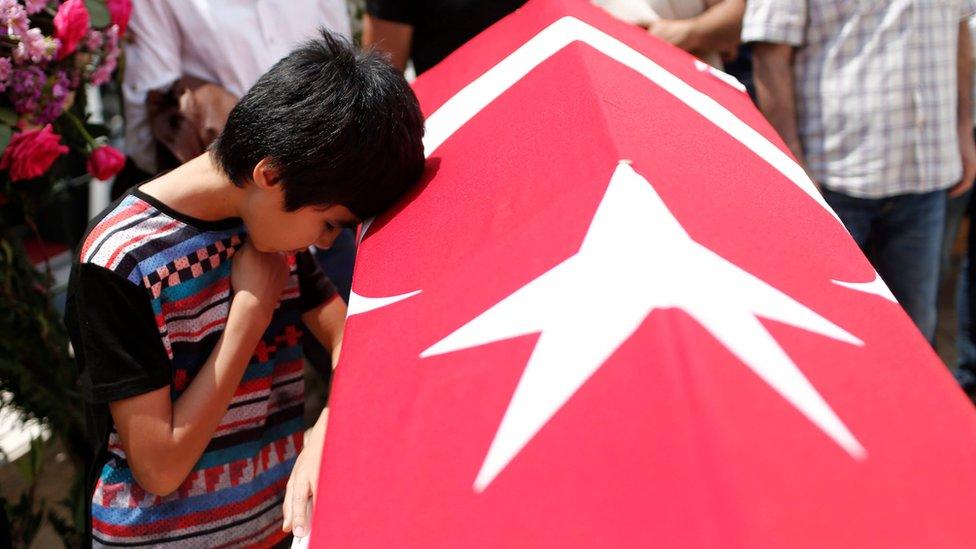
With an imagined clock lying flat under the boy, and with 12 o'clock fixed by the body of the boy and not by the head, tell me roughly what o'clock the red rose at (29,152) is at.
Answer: The red rose is roughly at 7 o'clock from the boy.

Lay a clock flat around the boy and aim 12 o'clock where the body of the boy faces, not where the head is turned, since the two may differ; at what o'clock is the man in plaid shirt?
The man in plaid shirt is roughly at 10 o'clock from the boy.

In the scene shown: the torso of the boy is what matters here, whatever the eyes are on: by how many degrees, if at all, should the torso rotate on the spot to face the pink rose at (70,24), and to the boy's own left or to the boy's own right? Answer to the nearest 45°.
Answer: approximately 135° to the boy's own left

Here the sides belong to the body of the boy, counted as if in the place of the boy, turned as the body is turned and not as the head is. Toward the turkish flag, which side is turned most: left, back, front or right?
front

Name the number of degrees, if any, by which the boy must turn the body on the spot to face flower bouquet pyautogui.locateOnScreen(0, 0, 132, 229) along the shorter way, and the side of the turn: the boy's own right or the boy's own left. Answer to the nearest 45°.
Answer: approximately 135° to the boy's own left

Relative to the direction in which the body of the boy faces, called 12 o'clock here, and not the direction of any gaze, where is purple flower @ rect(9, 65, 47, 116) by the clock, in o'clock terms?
The purple flower is roughly at 7 o'clock from the boy.

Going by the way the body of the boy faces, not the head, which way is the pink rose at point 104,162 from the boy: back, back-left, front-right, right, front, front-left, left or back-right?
back-left

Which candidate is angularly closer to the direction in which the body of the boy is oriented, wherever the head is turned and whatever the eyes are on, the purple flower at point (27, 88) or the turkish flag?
the turkish flag

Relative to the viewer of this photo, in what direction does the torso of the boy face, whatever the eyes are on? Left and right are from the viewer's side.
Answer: facing the viewer and to the right of the viewer
